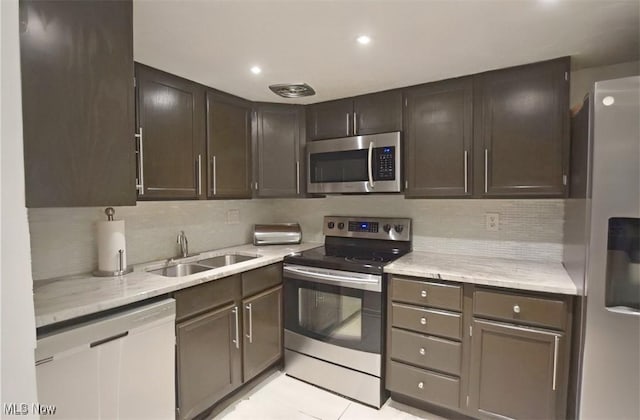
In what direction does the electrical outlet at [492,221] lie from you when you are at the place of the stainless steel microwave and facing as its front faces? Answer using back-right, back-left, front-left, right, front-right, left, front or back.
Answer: back-left

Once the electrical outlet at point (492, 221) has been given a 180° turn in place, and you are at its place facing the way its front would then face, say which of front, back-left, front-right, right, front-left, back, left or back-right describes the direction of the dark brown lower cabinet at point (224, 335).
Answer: back-left

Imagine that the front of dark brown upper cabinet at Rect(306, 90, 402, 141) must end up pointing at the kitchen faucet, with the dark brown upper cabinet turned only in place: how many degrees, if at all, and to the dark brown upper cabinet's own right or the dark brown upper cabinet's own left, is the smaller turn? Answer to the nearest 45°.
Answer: approximately 45° to the dark brown upper cabinet's own right

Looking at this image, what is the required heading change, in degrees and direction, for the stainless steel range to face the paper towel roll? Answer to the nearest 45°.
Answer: approximately 45° to its right

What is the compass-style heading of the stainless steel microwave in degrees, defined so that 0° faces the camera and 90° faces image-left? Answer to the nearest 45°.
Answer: approximately 45°

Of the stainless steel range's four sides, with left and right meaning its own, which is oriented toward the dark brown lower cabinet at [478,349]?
left
